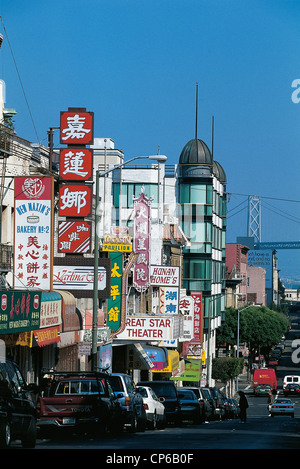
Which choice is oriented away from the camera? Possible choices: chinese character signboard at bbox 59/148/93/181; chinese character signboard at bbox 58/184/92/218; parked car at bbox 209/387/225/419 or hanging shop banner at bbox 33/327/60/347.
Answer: the parked car

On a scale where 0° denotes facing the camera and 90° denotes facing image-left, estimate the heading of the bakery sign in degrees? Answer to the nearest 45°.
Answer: approximately 0°

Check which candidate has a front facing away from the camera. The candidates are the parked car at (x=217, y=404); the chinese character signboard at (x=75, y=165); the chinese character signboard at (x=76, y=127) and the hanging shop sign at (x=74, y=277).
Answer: the parked car

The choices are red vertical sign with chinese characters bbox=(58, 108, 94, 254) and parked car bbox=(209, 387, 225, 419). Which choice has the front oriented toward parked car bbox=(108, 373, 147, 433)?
the red vertical sign with chinese characters

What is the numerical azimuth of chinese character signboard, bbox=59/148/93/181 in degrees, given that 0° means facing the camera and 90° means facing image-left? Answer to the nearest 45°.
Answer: approximately 0°

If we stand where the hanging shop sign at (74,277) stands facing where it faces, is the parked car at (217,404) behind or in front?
behind

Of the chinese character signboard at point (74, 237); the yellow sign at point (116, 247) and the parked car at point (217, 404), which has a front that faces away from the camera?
the parked car

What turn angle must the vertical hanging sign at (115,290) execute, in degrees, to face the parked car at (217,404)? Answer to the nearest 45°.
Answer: approximately 135° to its left
